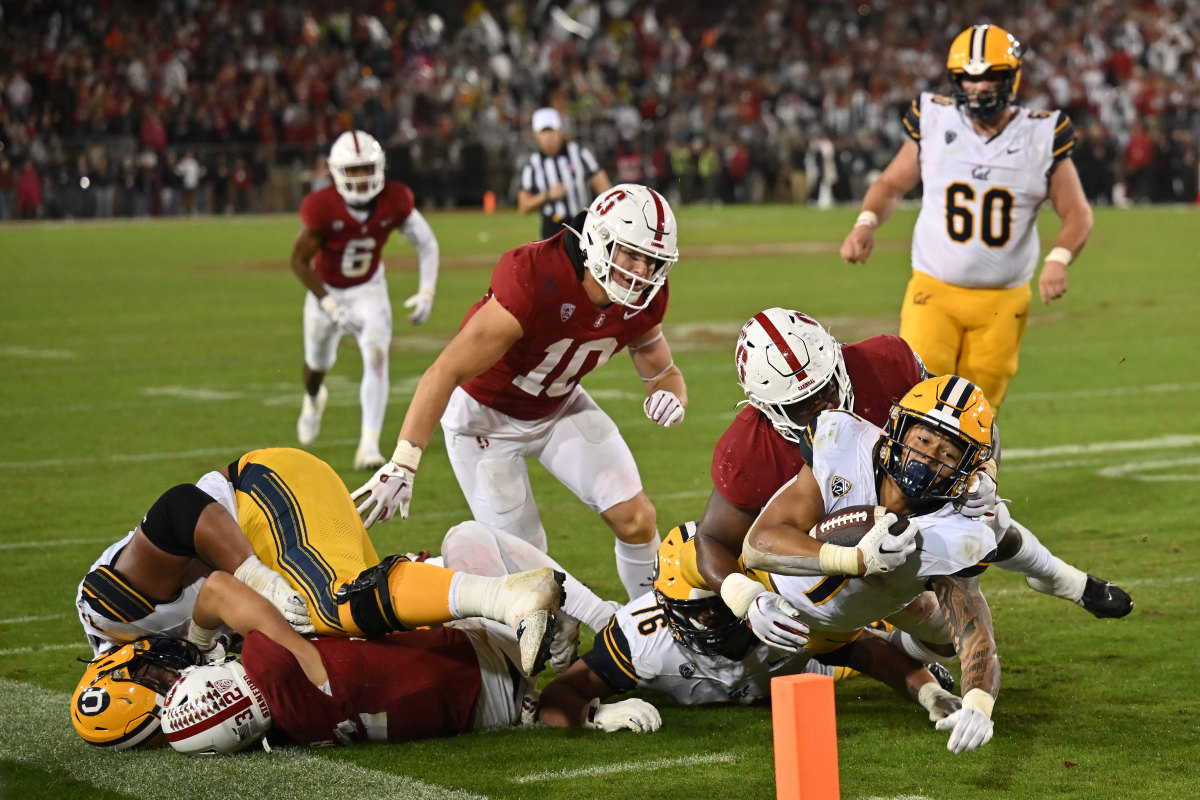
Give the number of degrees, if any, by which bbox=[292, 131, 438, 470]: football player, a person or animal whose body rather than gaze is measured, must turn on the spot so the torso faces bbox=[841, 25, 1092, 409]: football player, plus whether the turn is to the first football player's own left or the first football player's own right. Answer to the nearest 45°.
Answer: approximately 45° to the first football player's own left

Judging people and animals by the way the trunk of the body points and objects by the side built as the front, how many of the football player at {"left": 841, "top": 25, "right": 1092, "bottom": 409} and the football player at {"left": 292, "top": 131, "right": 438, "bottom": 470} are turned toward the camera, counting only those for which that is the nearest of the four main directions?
2

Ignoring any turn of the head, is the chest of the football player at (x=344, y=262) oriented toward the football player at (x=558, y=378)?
yes

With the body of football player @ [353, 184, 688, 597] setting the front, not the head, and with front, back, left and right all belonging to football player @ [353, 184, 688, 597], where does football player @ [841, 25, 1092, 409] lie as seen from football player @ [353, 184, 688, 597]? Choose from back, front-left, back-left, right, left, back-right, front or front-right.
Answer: left

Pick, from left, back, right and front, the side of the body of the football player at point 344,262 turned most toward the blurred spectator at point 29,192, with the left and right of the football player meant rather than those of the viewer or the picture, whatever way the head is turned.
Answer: back

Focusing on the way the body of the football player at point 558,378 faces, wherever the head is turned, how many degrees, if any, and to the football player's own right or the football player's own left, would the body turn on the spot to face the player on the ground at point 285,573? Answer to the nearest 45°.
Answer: approximately 90° to the football player's own right

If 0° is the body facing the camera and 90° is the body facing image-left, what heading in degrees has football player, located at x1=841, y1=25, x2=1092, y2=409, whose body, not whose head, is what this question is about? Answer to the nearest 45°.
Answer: approximately 0°

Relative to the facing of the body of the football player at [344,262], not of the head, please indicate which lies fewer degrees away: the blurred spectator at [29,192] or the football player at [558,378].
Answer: the football player

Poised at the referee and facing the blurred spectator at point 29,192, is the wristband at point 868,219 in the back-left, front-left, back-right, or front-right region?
back-left

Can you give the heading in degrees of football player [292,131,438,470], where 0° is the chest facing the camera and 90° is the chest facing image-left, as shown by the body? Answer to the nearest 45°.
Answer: approximately 0°

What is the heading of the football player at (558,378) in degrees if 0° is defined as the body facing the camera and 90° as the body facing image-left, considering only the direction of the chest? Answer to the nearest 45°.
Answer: approximately 315°

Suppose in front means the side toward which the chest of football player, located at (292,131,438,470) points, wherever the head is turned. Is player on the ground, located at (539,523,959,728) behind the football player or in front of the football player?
in front
